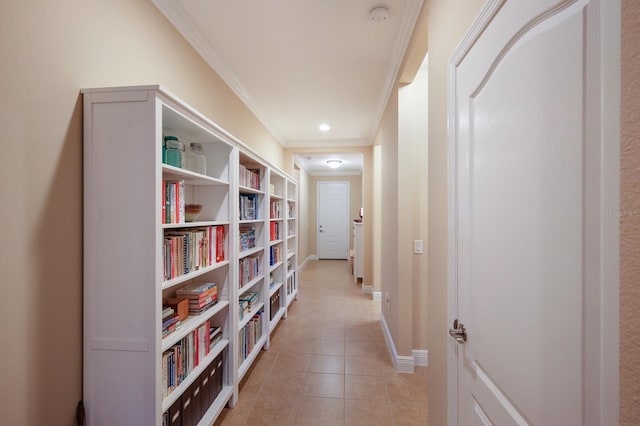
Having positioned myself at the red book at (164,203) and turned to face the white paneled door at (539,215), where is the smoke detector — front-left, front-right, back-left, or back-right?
front-left

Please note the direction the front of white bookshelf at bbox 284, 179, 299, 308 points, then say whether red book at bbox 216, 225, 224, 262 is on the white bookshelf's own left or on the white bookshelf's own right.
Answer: on the white bookshelf's own right

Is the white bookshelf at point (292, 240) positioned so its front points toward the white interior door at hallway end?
no

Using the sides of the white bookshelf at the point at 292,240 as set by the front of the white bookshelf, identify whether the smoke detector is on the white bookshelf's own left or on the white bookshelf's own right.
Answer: on the white bookshelf's own right

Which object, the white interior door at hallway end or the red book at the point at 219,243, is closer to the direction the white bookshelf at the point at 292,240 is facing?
the white interior door at hallway end

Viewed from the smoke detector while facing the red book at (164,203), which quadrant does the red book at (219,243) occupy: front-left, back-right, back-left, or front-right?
front-right

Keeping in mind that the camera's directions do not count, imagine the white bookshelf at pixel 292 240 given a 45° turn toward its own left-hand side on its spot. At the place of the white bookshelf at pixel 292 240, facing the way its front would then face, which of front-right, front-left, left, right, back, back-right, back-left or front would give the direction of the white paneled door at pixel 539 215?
back-right

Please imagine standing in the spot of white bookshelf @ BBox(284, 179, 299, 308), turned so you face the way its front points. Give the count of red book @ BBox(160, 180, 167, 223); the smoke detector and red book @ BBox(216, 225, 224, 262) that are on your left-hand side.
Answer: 0

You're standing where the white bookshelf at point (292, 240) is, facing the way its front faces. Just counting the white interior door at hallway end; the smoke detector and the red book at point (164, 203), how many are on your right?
2

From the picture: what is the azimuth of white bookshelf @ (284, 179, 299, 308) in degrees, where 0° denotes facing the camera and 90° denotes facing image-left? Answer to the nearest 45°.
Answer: approximately 270°

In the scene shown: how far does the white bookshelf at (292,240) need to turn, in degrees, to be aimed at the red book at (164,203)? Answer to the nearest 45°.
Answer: approximately 90° to its right
